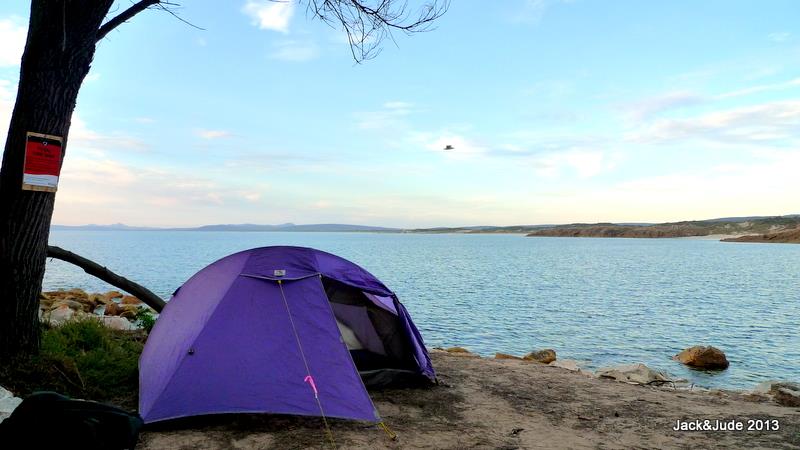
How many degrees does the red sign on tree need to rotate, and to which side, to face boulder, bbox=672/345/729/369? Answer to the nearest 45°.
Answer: approximately 90° to its left

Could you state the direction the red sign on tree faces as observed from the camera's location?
facing the viewer

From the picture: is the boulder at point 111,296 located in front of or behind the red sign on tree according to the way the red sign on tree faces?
behind

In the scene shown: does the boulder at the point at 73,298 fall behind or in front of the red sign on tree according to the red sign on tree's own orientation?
behind

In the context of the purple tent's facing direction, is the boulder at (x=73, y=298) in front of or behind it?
behind

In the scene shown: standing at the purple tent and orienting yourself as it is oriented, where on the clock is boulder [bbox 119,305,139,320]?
The boulder is roughly at 7 o'clock from the purple tent.

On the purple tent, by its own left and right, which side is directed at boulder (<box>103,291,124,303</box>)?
back
